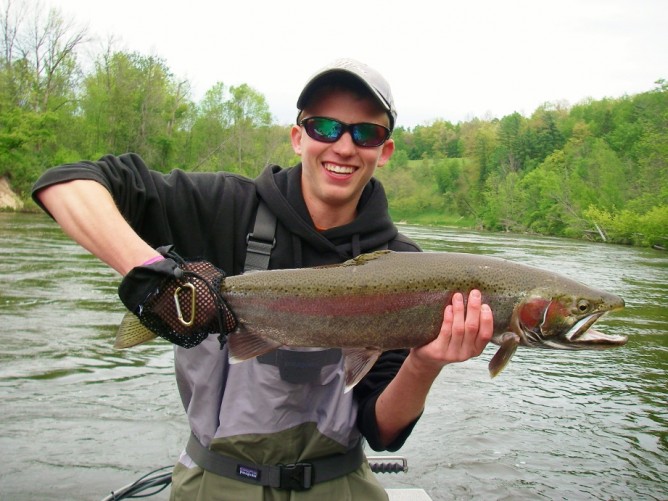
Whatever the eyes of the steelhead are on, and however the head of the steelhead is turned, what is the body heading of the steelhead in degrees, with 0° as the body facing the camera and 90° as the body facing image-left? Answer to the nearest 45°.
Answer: approximately 270°

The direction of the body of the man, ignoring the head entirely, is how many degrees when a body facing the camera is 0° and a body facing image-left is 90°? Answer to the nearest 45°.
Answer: approximately 0°
